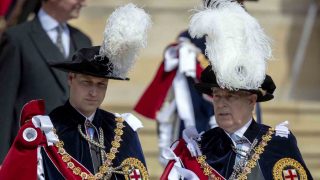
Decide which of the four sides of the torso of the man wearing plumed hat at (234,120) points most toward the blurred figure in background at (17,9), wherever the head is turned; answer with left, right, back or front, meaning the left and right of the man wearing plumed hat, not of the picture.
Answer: right

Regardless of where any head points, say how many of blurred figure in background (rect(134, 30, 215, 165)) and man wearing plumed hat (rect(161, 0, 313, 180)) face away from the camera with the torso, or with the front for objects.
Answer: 0

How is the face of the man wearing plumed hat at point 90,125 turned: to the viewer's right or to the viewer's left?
to the viewer's right

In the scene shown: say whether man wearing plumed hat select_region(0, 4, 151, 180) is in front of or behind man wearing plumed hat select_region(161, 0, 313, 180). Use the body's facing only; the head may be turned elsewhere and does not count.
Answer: in front

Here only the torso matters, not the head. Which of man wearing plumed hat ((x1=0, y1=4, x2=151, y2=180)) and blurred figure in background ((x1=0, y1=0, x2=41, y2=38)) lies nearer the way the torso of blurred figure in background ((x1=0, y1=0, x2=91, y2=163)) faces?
the man wearing plumed hat

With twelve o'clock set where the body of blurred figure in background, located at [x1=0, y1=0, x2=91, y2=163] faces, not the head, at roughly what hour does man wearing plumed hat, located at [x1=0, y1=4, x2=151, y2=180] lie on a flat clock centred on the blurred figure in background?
The man wearing plumed hat is roughly at 1 o'clock from the blurred figure in background.

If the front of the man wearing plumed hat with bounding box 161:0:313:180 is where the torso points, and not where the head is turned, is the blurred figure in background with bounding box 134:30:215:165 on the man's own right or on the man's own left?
on the man's own right

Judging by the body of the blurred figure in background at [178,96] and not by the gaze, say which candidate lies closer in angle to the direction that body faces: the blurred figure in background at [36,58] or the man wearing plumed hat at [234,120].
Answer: the man wearing plumed hat

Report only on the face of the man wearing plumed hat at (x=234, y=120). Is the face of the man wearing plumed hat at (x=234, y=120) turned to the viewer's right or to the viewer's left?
to the viewer's left

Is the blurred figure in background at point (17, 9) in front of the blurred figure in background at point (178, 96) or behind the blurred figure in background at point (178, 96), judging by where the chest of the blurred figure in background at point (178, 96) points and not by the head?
behind

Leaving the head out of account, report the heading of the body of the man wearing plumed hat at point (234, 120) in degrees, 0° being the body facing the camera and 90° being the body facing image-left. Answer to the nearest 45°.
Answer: approximately 45°
